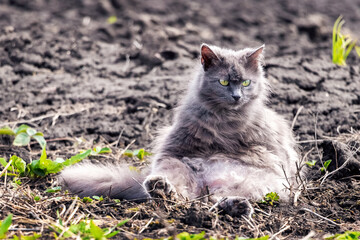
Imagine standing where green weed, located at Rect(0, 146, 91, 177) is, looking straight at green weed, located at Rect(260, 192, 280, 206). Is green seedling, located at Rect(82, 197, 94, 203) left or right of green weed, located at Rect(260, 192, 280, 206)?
right

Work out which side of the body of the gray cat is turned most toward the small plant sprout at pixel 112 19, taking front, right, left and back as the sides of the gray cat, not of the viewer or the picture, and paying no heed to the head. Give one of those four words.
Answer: back

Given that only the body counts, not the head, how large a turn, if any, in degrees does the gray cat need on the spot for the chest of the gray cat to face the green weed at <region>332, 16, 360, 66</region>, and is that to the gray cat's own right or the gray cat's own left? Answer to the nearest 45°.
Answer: approximately 135° to the gray cat's own left

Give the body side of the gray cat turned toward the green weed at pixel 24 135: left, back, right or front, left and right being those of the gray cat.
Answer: right

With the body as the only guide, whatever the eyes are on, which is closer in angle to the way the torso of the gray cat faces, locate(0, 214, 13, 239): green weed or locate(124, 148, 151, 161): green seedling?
the green weed

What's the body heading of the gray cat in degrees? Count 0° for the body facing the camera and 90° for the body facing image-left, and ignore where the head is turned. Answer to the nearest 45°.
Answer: approximately 0°

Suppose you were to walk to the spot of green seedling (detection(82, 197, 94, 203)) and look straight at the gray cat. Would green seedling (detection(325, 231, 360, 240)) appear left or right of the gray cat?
right

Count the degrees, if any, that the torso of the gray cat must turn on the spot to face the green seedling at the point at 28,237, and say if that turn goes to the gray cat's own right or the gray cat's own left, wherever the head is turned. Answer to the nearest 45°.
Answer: approximately 45° to the gray cat's own right
